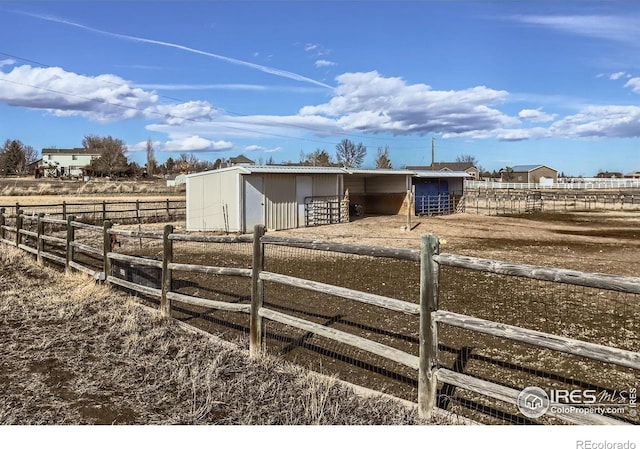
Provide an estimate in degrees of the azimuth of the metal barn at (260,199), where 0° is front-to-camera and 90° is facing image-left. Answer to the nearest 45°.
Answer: approximately 315°
